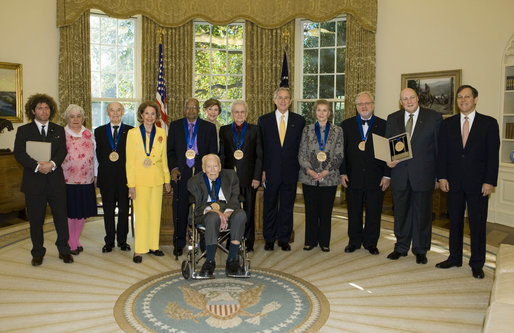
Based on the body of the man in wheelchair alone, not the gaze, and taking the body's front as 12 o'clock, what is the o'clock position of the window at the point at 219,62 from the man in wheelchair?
The window is roughly at 6 o'clock from the man in wheelchair.

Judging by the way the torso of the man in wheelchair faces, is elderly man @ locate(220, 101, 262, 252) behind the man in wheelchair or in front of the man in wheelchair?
behind

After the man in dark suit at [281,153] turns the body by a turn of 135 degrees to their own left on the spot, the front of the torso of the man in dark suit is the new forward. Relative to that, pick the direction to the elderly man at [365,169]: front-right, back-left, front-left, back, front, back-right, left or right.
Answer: front-right

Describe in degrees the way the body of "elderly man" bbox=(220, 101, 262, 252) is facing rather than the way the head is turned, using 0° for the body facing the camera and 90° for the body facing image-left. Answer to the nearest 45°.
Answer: approximately 0°
